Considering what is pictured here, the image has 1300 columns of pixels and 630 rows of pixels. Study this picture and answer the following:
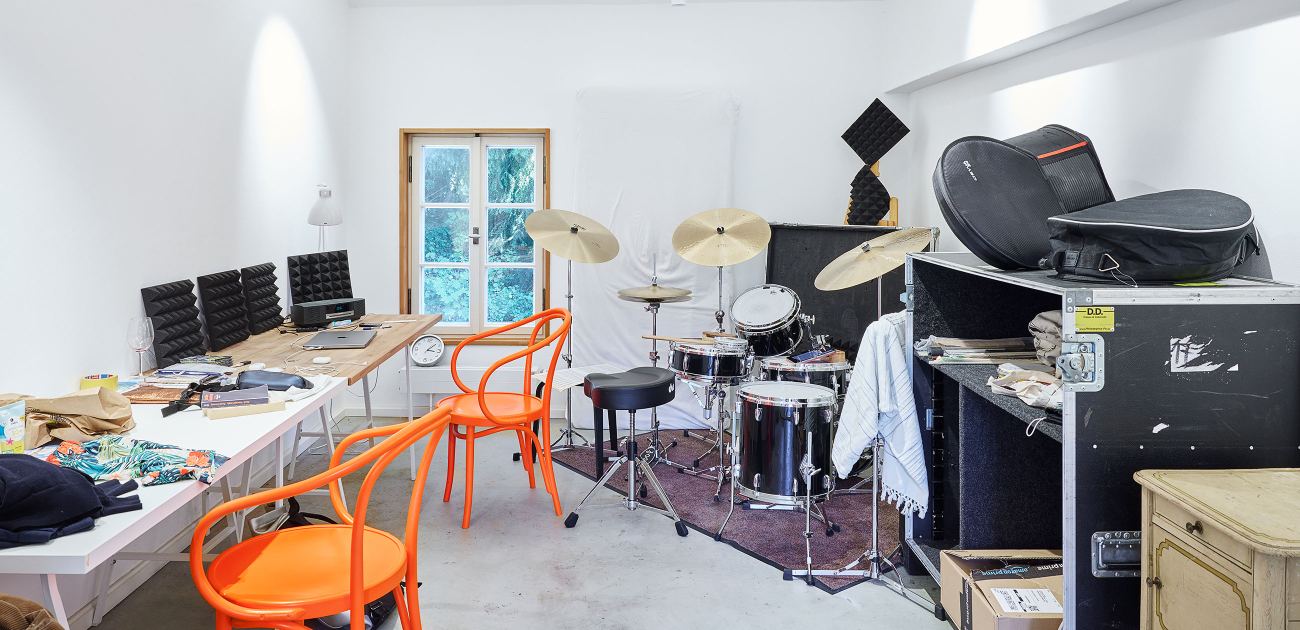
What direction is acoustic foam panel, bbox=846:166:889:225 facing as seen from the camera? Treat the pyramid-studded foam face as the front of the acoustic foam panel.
toward the camera

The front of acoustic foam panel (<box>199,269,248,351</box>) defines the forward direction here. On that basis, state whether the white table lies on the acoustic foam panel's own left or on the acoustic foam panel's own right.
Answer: on the acoustic foam panel's own right

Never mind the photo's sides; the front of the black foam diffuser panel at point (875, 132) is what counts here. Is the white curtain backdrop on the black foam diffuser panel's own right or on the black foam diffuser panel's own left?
on the black foam diffuser panel's own right

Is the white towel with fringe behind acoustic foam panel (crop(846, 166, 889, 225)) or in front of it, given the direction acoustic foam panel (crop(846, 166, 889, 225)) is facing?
in front

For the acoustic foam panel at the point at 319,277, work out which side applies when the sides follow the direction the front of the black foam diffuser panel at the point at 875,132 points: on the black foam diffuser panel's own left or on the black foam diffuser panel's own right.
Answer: on the black foam diffuser panel's own right

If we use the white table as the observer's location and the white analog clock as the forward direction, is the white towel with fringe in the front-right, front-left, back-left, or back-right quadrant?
front-right

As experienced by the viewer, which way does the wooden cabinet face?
facing the viewer and to the left of the viewer

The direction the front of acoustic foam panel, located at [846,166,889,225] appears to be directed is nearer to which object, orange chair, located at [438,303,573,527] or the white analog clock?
the orange chair

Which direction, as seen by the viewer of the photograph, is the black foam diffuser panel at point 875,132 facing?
facing the viewer

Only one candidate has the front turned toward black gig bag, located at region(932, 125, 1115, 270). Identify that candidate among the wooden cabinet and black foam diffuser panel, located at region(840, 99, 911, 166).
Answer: the black foam diffuser panel

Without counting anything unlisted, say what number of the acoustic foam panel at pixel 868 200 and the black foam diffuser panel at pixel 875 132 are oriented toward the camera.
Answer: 2

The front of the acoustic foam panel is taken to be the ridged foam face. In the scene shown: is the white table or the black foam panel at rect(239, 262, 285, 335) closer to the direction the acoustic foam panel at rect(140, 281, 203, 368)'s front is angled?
the white table
